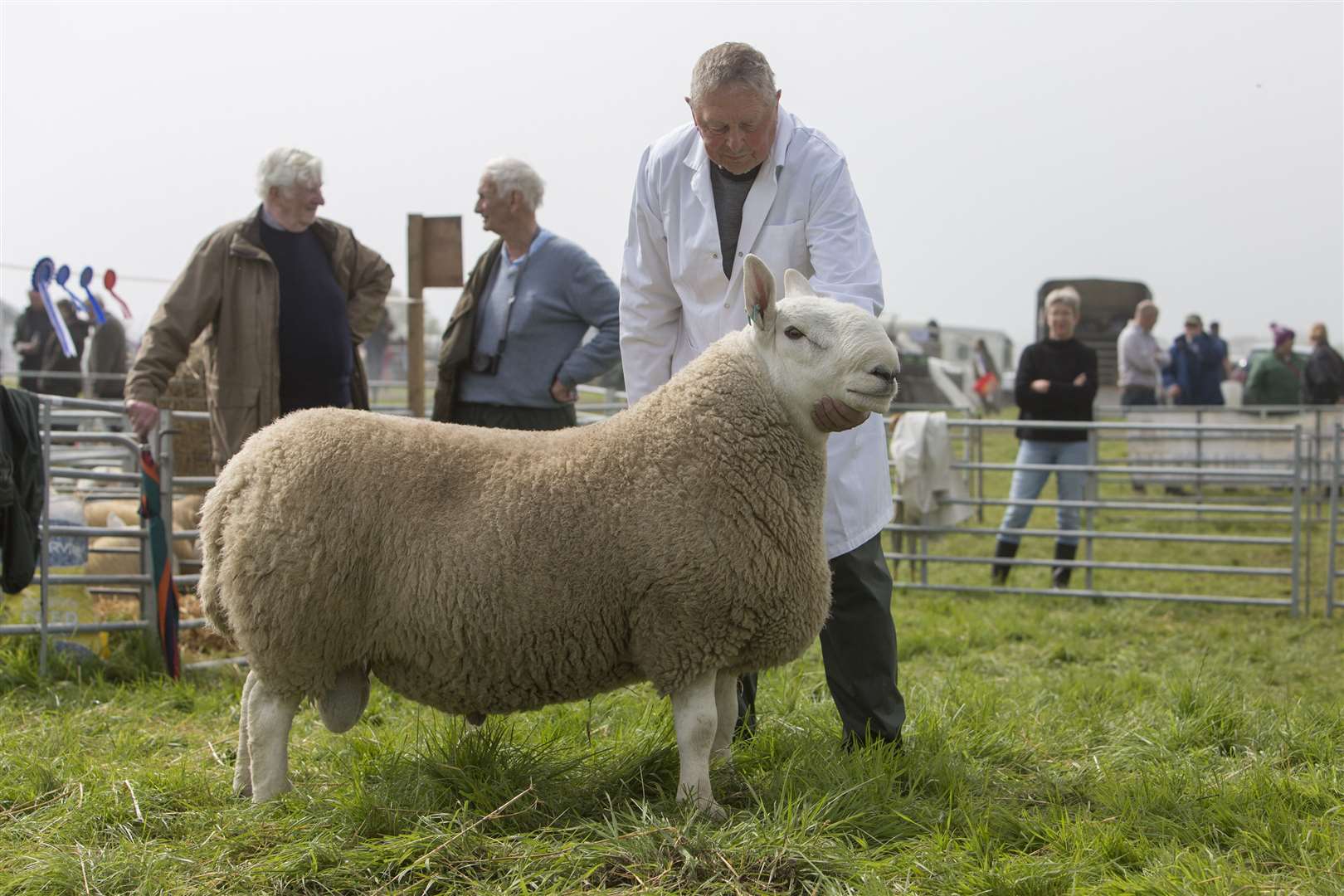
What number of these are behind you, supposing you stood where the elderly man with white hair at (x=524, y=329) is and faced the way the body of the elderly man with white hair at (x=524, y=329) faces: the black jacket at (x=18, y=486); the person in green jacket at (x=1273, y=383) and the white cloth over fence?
2

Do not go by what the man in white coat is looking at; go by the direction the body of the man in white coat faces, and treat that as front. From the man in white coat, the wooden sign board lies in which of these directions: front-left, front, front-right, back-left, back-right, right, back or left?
back-right

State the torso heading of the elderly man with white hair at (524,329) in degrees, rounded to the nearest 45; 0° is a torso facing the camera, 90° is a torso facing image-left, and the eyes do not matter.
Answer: approximately 45°

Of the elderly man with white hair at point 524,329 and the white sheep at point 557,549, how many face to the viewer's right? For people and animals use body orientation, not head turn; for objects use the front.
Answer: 1

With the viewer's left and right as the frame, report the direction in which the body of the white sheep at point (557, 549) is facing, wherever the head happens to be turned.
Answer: facing to the right of the viewer

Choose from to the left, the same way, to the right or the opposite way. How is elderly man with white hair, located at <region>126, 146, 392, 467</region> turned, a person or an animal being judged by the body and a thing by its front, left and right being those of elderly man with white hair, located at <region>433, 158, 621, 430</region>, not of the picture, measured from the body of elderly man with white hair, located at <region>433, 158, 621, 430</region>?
to the left

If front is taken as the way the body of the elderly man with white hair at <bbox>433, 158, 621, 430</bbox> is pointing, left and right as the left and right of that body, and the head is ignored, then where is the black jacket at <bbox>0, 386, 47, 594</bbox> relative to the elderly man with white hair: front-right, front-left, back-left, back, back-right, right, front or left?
front-right

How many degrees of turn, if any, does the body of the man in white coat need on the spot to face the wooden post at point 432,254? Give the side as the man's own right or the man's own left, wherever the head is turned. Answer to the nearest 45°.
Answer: approximately 135° to the man's own right

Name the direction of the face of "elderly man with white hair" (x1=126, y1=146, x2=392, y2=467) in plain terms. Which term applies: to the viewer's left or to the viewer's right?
to the viewer's right

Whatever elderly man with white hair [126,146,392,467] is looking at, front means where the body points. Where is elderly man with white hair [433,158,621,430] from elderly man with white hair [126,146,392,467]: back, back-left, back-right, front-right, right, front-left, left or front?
front-left

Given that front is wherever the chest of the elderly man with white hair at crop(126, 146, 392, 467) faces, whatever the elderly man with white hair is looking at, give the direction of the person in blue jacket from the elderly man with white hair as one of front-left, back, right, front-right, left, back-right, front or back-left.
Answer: left

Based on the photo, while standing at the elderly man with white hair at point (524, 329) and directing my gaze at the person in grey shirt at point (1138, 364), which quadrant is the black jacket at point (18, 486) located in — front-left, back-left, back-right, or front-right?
back-left

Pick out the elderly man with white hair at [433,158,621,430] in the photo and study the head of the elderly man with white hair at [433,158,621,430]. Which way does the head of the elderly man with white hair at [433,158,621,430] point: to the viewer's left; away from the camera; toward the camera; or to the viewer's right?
to the viewer's left

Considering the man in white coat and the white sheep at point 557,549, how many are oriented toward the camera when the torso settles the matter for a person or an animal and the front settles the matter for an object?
1
